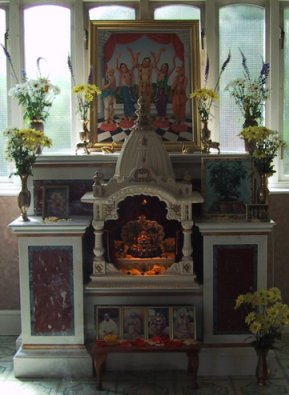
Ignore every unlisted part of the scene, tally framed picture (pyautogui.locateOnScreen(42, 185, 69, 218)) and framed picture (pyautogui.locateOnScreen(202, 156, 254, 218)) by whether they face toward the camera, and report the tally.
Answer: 2

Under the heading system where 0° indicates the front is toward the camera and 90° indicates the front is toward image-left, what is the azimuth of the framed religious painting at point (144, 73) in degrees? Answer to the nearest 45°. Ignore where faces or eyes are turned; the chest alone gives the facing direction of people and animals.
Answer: approximately 0°

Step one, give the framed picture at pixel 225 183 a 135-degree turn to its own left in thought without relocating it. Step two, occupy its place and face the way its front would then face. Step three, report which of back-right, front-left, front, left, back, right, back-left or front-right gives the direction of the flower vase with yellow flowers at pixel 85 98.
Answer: back-left
